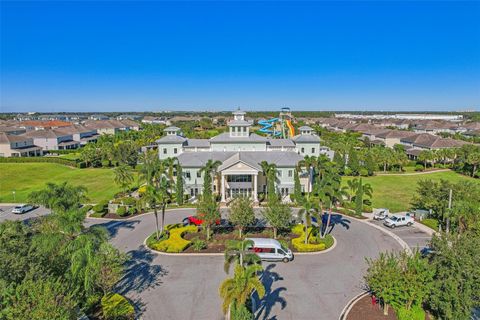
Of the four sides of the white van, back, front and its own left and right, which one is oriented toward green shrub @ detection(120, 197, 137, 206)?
back

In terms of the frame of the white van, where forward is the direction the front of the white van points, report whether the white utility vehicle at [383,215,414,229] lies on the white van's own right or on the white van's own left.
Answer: on the white van's own left

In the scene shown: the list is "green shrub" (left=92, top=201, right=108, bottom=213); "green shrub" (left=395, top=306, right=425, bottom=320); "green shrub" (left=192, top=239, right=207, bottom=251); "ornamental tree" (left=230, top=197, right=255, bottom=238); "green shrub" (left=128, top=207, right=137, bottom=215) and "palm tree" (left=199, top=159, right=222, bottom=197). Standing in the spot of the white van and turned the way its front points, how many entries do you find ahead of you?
1

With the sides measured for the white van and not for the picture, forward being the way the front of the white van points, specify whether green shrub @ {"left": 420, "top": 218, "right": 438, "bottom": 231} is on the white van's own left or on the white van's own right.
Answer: on the white van's own left

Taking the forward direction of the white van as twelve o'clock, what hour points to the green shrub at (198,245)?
The green shrub is roughly at 5 o'clock from the white van.

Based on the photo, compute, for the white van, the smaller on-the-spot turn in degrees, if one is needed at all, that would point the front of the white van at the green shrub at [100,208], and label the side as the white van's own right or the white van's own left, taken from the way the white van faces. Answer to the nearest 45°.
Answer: approximately 180°

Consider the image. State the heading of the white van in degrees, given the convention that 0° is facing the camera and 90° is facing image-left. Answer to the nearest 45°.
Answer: approximately 315°

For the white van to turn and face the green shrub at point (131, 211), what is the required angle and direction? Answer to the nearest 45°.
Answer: approximately 180°

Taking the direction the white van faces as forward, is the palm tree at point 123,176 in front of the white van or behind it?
behind

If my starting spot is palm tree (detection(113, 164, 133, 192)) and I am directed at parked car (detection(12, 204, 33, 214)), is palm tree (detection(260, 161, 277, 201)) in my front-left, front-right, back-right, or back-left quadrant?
back-left

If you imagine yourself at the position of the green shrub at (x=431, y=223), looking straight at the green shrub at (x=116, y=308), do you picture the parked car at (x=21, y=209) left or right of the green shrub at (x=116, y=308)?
right

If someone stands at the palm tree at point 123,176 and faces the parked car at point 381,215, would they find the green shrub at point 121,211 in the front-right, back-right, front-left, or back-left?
front-right

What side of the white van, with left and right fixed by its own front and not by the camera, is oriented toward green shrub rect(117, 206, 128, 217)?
back
